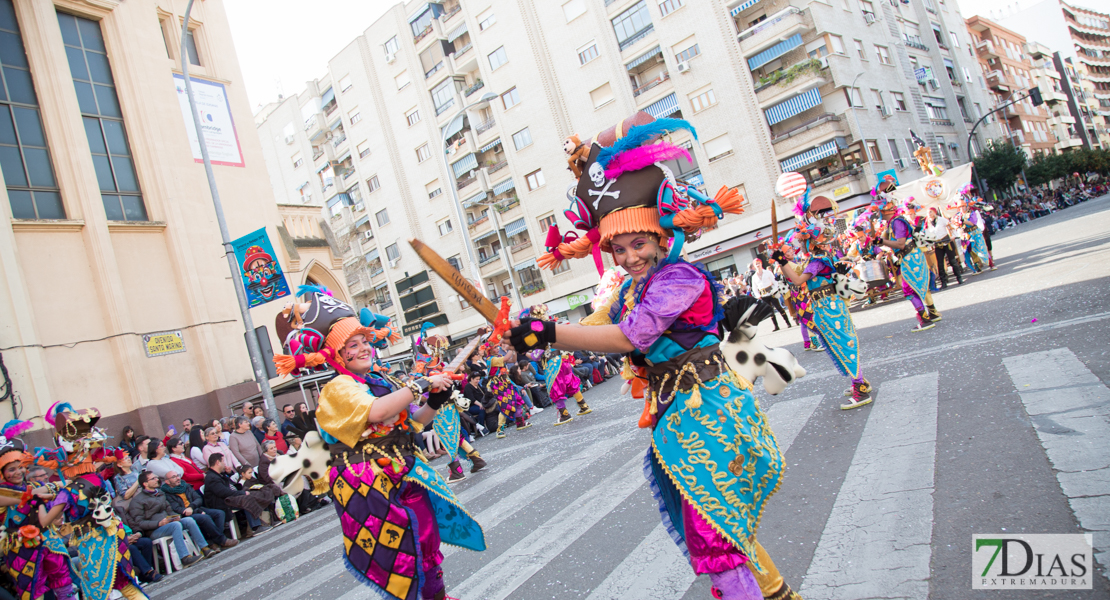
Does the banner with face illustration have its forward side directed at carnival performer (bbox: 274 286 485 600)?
yes

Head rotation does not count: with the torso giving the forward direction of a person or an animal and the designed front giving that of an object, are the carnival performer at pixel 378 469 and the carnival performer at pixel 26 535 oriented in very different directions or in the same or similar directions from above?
same or similar directions

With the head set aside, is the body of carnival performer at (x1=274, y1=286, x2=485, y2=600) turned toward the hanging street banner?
no

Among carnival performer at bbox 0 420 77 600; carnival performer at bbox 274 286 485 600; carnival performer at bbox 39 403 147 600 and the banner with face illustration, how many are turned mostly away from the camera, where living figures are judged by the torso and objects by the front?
0

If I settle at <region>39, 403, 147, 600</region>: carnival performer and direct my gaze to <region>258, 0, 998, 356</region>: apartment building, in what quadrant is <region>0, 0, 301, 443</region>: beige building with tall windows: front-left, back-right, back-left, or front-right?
front-left

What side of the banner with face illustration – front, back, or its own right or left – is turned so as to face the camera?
front

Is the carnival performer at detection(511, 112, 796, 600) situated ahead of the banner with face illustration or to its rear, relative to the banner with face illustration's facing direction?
ahead

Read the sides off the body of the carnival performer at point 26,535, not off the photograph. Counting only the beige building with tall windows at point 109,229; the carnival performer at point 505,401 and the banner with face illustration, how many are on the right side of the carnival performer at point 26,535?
0

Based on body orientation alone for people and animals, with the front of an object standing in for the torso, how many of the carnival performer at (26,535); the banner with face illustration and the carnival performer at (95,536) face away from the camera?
0

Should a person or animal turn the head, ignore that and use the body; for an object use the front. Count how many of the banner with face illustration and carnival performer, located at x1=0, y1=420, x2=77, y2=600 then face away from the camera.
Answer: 0

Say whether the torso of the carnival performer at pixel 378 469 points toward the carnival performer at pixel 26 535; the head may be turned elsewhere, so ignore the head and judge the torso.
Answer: no

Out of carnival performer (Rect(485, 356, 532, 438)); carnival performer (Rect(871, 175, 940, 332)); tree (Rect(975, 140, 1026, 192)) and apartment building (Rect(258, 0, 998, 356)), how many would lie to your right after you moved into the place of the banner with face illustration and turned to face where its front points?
0

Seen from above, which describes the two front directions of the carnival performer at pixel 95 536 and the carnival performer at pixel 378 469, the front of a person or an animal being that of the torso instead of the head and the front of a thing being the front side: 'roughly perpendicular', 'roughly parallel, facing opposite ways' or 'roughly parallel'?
roughly parallel
